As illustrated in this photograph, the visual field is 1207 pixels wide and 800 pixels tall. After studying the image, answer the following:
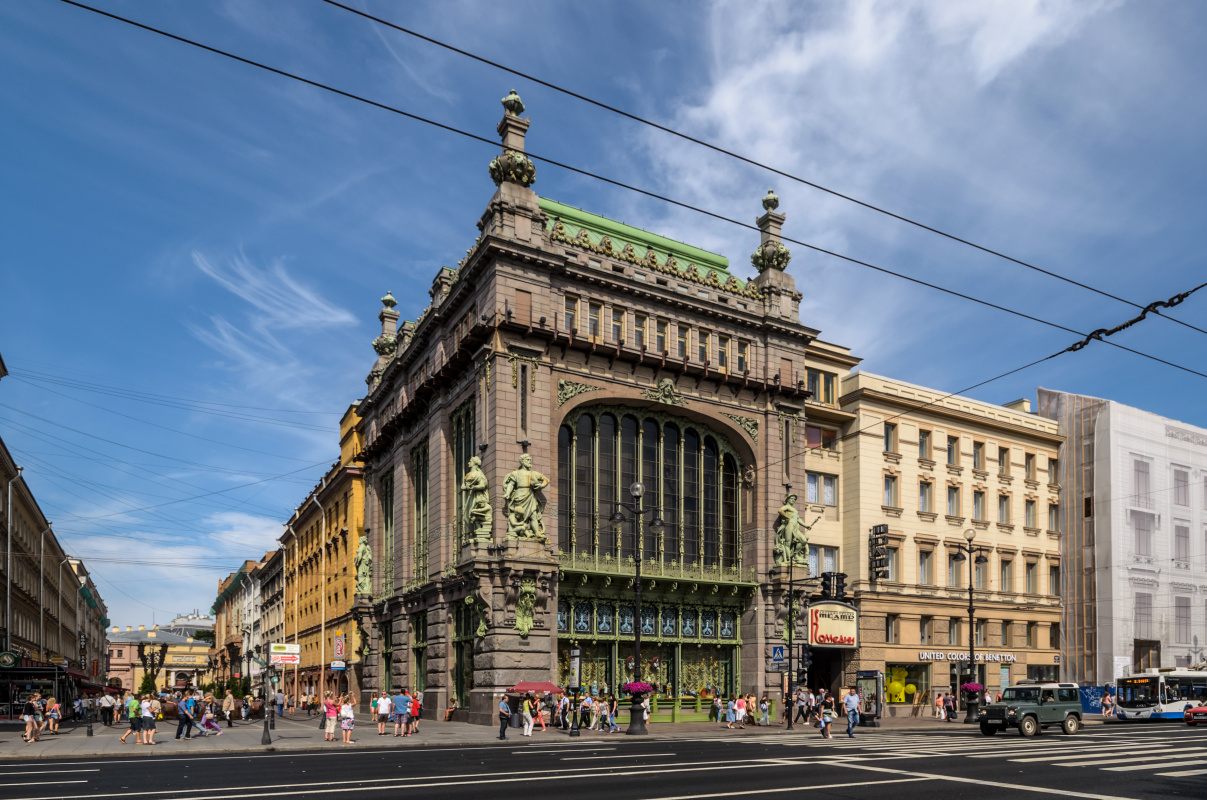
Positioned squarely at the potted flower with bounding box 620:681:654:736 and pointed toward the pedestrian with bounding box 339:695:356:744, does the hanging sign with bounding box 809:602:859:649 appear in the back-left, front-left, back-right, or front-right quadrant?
back-right

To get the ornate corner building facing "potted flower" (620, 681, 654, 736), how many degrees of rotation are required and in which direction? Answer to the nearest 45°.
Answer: approximately 45° to its right

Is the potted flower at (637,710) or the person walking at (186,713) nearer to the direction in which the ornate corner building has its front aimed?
the potted flower

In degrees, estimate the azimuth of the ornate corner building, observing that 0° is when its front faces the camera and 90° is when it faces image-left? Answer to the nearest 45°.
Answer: approximately 315°

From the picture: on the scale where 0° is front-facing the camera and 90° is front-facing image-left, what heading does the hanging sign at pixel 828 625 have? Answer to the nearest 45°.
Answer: approximately 0°

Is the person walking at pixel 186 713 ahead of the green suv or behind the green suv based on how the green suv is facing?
ahead

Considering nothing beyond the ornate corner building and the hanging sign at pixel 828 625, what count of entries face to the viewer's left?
0

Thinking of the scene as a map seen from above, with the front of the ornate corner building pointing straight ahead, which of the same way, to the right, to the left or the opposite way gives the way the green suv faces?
to the right
